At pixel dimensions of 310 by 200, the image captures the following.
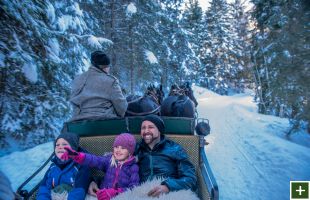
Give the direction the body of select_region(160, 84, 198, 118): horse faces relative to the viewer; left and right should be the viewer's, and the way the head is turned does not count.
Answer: facing away from the viewer

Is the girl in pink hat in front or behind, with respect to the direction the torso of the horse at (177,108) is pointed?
behind

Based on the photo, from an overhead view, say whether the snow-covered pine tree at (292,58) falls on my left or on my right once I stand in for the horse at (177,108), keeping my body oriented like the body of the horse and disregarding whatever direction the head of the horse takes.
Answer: on my right

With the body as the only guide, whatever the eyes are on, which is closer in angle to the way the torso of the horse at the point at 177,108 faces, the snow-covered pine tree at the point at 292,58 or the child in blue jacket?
the snow-covered pine tree

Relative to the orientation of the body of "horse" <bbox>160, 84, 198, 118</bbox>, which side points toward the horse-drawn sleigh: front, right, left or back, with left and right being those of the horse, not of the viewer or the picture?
back

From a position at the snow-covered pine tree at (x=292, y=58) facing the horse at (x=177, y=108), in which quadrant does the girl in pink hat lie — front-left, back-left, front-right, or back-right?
front-left

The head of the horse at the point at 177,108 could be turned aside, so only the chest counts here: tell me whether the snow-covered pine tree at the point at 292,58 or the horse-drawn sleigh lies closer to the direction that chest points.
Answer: the snow-covered pine tree

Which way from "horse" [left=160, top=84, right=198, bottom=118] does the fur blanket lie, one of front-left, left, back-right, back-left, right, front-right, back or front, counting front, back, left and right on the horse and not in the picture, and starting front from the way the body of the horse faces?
back
